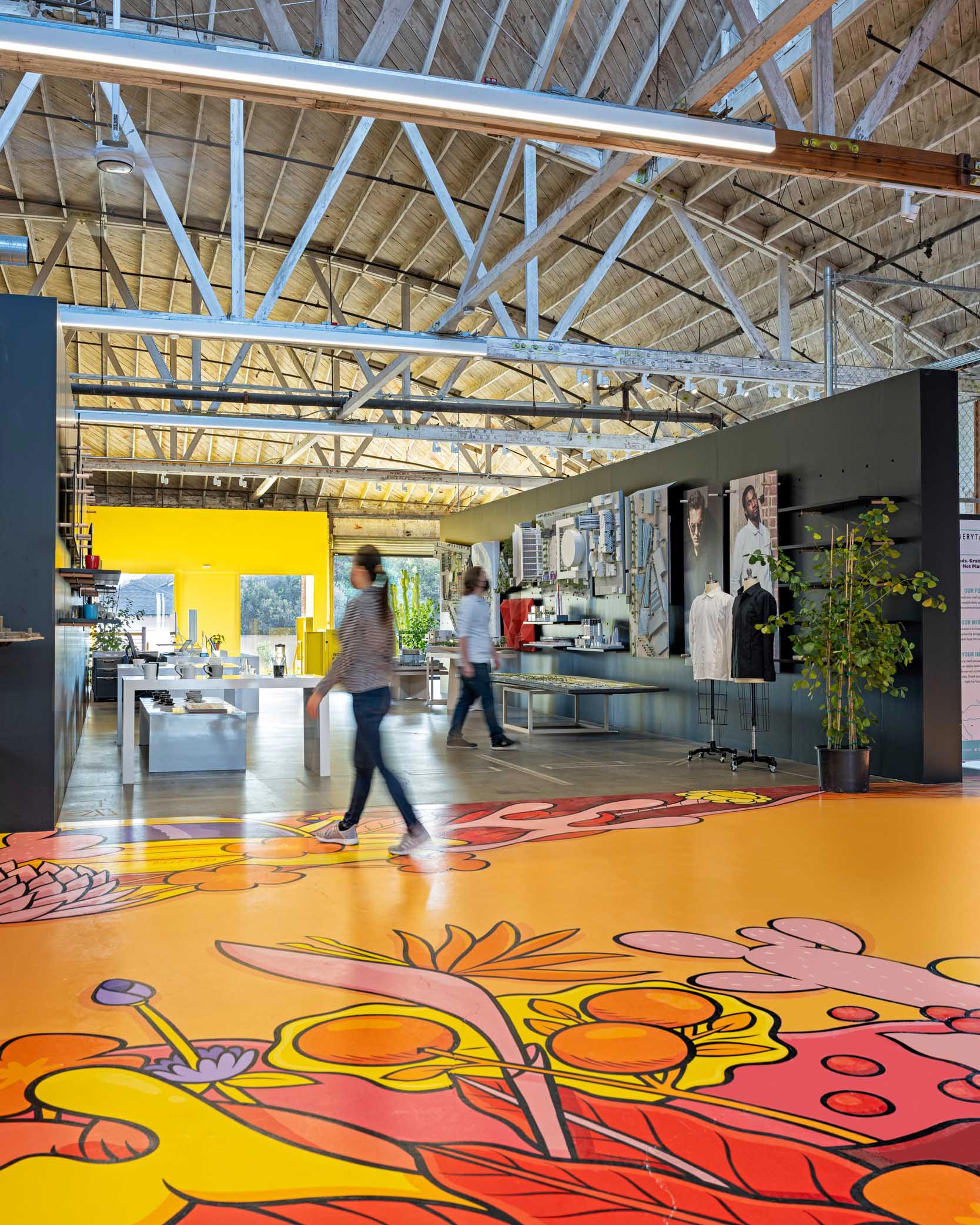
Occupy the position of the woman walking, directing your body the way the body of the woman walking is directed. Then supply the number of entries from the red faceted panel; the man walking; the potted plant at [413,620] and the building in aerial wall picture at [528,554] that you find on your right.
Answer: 4

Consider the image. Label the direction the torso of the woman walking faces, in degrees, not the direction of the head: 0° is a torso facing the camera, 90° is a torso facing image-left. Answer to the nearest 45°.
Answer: approximately 90°

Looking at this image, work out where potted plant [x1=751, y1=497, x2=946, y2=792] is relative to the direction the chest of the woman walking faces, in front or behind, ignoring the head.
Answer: behind

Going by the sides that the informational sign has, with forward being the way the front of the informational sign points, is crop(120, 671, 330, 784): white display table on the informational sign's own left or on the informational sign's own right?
on the informational sign's own right

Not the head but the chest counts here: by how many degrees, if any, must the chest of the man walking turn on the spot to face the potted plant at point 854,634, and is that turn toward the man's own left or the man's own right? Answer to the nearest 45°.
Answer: approximately 45° to the man's own right

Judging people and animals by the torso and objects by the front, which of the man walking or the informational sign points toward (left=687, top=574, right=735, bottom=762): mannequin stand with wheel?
the man walking

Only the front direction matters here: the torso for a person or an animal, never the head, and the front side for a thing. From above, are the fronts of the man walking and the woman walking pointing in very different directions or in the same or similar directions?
very different directions

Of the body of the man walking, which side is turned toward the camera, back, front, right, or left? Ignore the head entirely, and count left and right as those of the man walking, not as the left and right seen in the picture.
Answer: right

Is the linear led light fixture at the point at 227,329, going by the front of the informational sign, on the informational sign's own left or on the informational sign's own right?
on the informational sign's own right

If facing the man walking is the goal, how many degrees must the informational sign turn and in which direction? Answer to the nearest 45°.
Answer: approximately 90° to its right
